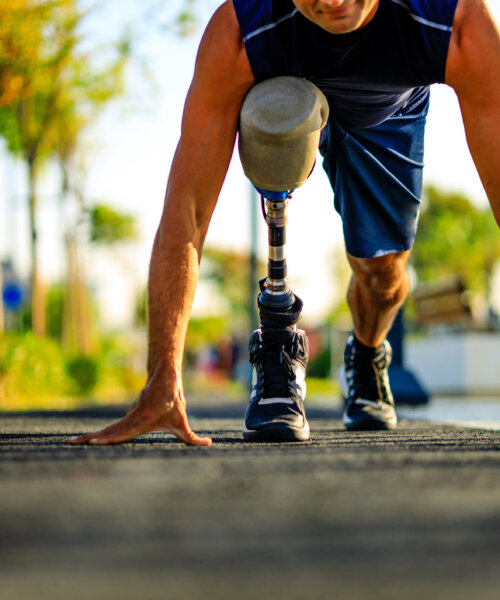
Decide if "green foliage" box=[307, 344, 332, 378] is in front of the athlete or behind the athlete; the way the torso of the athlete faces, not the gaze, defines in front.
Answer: behind

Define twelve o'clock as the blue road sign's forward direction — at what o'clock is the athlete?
The athlete is roughly at 12 o'clock from the blue road sign.

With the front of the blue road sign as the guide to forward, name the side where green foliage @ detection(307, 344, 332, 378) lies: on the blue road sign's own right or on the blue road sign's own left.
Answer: on the blue road sign's own left

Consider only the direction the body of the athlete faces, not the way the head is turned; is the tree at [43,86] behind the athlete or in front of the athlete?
behind

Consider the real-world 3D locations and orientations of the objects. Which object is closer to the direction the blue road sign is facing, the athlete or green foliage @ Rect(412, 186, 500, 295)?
the athlete

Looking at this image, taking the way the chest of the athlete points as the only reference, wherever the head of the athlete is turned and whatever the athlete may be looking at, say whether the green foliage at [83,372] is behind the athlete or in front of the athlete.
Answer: behind

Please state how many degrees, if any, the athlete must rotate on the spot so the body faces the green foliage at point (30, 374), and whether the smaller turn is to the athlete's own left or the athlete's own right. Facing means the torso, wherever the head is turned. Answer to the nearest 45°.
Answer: approximately 180°

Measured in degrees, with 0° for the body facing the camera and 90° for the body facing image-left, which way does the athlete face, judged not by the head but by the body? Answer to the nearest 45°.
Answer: approximately 0°
